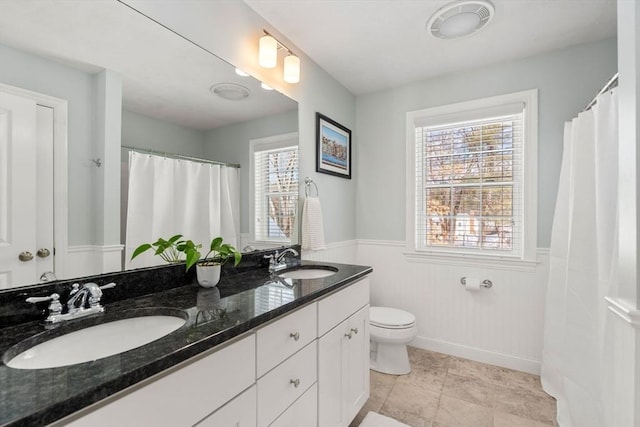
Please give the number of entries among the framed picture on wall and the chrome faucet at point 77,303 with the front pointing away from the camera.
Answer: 0

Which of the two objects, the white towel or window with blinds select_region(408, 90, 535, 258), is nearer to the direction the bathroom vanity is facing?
the window with blinds

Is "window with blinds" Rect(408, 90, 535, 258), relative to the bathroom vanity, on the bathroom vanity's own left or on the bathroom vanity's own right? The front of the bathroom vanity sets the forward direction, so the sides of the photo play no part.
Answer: on the bathroom vanity's own left

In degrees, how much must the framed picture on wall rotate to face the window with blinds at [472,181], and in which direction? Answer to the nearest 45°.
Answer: approximately 45° to its left

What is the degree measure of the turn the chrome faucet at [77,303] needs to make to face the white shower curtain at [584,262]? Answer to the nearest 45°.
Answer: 0° — it already faces it

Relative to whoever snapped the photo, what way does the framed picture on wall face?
facing the viewer and to the right of the viewer

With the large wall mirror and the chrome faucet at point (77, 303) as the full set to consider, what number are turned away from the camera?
0

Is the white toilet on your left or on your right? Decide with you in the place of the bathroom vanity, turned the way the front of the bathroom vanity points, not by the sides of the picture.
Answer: on your left

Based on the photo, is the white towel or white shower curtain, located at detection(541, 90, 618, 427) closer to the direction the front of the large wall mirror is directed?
the white shower curtain
